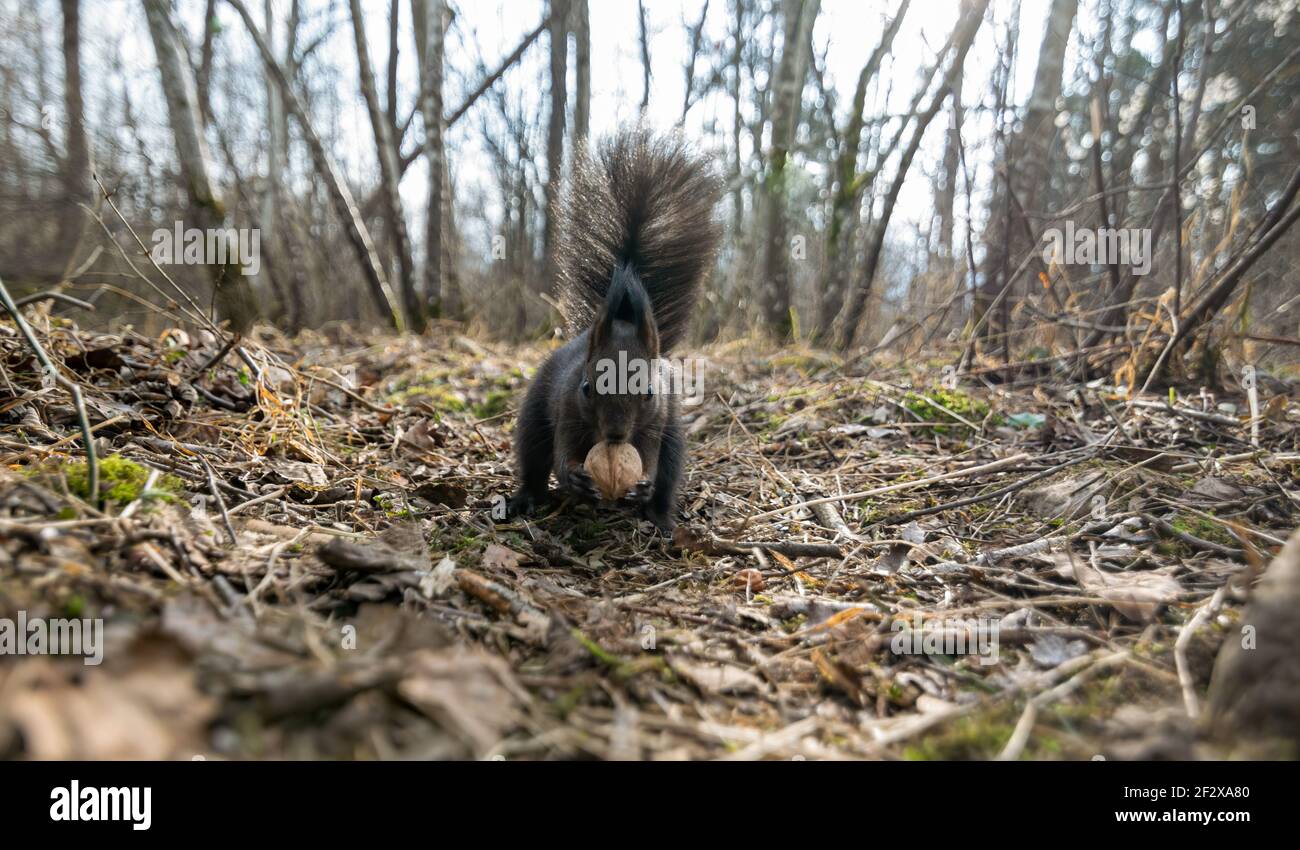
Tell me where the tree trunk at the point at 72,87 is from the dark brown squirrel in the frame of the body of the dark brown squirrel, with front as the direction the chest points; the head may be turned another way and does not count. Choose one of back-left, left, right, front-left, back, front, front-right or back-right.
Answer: back-right

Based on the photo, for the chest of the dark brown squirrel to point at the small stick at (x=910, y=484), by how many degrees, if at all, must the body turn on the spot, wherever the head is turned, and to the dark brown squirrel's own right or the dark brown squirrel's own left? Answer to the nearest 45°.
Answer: approximately 90° to the dark brown squirrel's own left

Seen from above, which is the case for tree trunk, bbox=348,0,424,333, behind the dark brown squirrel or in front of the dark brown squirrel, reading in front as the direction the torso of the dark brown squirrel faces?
behind

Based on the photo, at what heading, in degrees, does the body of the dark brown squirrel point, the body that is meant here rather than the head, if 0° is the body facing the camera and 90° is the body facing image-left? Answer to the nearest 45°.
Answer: approximately 0°

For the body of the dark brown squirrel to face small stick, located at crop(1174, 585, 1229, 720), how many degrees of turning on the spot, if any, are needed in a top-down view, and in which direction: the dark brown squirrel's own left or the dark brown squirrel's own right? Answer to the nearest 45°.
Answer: approximately 45° to the dark brown squirrel's own left

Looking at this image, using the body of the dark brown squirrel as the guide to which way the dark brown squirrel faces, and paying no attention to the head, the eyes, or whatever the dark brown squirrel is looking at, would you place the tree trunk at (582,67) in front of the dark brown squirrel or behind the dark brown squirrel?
behind

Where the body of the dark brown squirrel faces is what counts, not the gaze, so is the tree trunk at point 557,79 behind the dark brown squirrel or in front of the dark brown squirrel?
behind
